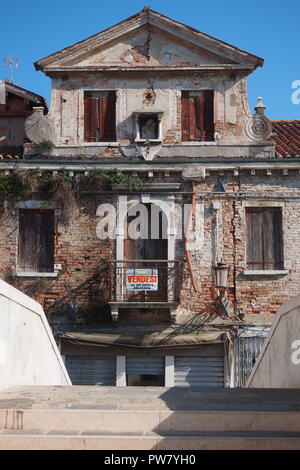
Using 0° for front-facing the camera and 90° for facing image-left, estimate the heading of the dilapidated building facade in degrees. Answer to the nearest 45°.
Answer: approximately 0°

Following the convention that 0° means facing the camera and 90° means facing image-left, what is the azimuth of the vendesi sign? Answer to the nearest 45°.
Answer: approximately 0°
